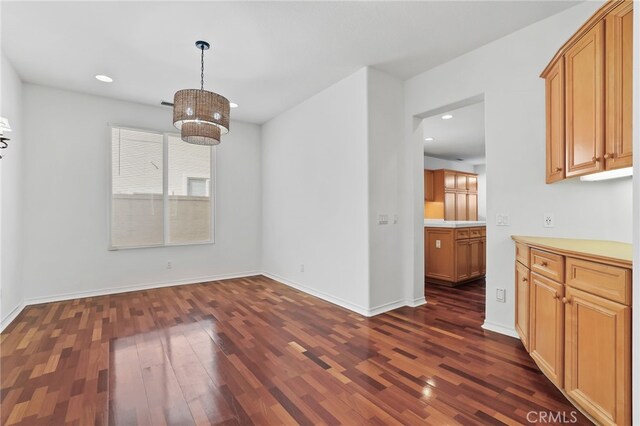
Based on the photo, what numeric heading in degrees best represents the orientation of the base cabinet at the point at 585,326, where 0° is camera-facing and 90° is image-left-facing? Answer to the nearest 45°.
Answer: approximately 45°

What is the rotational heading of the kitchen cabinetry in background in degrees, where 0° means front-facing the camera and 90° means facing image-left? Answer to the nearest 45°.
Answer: approximately 315°

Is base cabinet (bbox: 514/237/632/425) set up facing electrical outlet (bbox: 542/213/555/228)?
no

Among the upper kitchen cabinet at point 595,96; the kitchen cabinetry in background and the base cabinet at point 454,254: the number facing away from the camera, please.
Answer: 0

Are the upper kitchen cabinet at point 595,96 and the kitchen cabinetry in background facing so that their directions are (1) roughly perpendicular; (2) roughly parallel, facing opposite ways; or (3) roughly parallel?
roughly perpendicular

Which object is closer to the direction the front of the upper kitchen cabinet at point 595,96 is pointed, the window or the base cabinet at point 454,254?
the window

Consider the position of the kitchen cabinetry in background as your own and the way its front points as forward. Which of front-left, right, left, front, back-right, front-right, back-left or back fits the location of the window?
right

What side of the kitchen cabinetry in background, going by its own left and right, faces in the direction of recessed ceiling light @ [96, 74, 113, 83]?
right

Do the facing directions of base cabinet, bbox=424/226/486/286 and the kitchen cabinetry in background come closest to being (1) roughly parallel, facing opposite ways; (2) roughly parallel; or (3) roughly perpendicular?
roughly parallel

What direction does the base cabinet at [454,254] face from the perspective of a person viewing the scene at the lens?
facing the viewer and to the right of the viewer

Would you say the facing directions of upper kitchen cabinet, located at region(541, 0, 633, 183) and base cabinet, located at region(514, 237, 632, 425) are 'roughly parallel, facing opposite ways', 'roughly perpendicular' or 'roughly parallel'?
roughly parallel

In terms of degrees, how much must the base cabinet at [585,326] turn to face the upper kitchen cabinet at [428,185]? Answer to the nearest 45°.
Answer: approximately 90° to its right

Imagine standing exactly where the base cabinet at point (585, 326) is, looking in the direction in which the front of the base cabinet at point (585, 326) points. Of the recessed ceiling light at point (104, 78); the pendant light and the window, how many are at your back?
0

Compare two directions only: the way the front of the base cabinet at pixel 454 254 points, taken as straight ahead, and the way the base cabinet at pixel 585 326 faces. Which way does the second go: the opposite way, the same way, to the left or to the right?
to the right

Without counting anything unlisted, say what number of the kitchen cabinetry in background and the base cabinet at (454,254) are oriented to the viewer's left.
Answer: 0

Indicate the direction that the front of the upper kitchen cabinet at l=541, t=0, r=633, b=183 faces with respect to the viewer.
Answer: facing the viewer and to the left of the viewer
